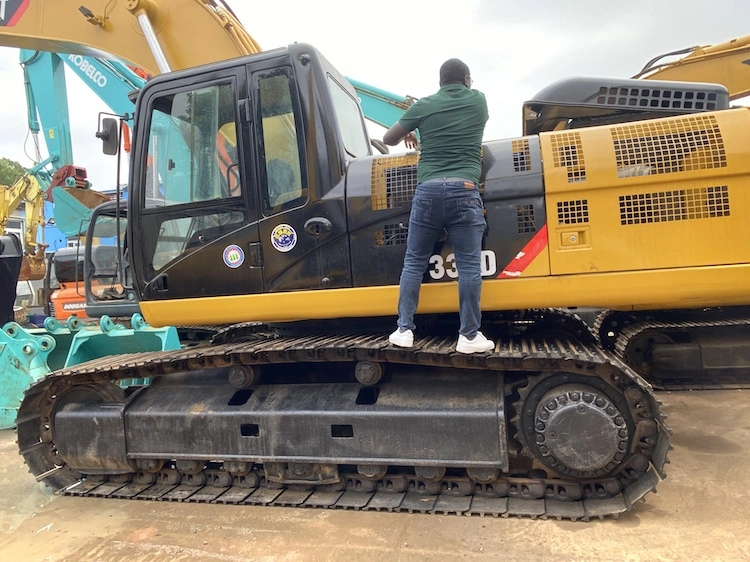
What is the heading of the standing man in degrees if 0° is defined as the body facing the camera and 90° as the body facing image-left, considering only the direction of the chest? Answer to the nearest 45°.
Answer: approximately 180°

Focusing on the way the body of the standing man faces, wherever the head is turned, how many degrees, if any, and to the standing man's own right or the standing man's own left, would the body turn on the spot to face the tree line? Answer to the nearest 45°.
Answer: approximately 45° to the standing man's own left

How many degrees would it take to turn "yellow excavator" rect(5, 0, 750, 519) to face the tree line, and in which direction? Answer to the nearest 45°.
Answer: approximately 45° to its right

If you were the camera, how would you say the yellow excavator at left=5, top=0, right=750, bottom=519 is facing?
facing to the left of the viewer
